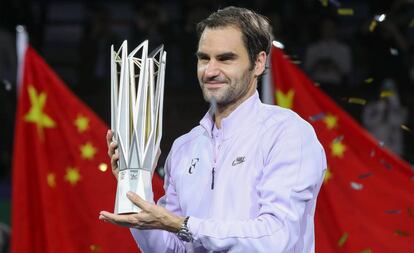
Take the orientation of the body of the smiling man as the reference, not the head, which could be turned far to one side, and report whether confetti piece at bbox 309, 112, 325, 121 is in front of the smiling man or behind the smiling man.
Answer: behind

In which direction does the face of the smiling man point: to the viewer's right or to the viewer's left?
to the viewer's left

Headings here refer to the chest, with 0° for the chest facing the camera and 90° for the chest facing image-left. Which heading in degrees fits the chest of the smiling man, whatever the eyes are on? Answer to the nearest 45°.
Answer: approximately 45°

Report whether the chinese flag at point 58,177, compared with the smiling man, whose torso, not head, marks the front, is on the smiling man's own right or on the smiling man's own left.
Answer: on the smiling man's own right
